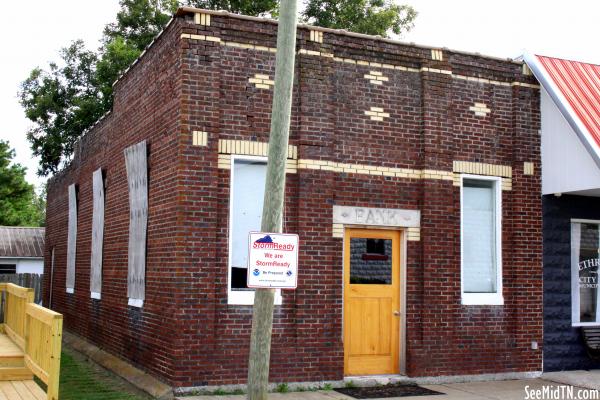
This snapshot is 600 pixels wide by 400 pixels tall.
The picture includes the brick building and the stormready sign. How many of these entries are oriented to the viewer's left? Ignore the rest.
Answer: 0

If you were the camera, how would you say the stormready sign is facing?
facing the viewer

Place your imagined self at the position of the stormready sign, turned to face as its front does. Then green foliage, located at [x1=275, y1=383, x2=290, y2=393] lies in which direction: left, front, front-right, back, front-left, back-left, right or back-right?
back

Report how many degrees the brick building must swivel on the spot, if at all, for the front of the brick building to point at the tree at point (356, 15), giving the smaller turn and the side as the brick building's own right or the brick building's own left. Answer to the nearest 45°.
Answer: approximately 135° to the brick building's own left

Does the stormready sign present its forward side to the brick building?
no

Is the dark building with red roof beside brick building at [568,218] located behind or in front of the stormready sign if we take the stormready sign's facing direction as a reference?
behind

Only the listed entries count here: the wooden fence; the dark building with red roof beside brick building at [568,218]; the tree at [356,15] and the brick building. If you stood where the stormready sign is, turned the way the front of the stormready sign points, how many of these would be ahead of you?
0

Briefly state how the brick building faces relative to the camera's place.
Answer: facing the viewer and to the right of the viewer

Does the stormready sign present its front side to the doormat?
no

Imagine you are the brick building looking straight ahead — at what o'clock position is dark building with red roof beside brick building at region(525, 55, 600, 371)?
The dark building with red roof beside brick building is roughly at 10 o'clock from the brick building.

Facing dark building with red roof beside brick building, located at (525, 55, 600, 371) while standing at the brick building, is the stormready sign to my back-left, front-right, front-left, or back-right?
back-right

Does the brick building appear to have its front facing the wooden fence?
no

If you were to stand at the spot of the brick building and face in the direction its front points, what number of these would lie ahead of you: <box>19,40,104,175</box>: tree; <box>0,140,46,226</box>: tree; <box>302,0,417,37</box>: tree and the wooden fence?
0
